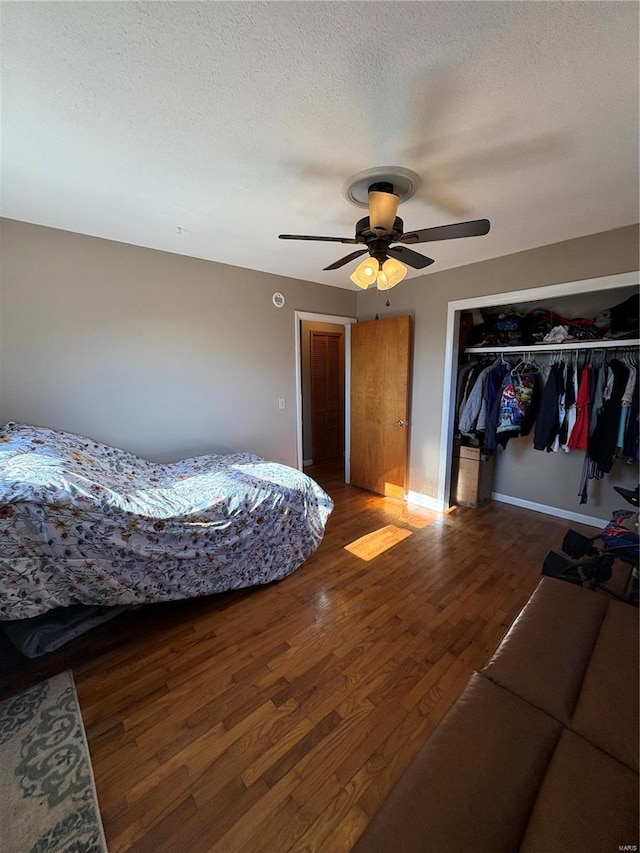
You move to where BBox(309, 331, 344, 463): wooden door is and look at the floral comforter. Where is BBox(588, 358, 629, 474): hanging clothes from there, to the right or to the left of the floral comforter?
left

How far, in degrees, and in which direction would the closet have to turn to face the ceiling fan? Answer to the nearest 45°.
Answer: approximately 45° to its left

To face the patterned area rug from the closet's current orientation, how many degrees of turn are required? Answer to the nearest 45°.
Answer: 0° — it already faces it

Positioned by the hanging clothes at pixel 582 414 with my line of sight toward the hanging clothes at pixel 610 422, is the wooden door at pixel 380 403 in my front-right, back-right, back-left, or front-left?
back-right

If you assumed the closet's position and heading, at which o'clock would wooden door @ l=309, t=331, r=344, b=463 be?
The wooden door is roughly at 2 o'clock from the closet.

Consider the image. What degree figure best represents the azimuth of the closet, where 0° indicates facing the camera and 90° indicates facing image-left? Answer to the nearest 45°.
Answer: approximately 45°
